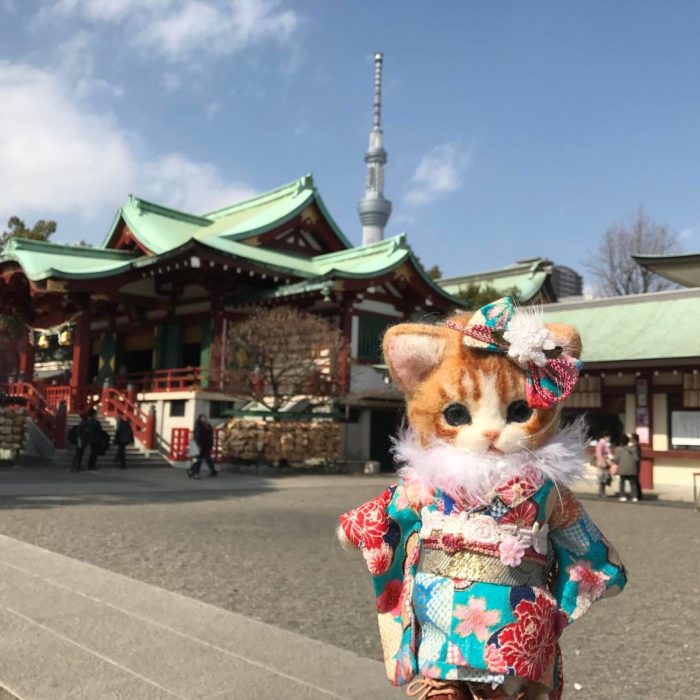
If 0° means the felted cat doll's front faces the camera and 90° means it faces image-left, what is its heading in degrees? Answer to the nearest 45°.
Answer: approximately 0°

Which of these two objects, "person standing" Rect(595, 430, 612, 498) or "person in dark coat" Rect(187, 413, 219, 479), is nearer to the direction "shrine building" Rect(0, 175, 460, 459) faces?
the person in dark coat

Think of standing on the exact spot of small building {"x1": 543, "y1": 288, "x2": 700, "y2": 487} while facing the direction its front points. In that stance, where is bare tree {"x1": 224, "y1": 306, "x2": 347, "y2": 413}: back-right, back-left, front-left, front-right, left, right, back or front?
front-right

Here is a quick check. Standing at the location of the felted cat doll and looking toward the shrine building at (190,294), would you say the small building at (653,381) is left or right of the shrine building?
right

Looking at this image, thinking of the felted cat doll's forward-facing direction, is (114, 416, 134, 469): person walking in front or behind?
behind

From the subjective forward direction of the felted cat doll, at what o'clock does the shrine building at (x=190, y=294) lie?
The shrine building is roughly at 5 o'clock from the felted cat doll.

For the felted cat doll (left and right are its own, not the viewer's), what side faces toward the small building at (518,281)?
back

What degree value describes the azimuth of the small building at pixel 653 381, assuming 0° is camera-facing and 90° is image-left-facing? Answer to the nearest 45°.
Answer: approximately 45°
